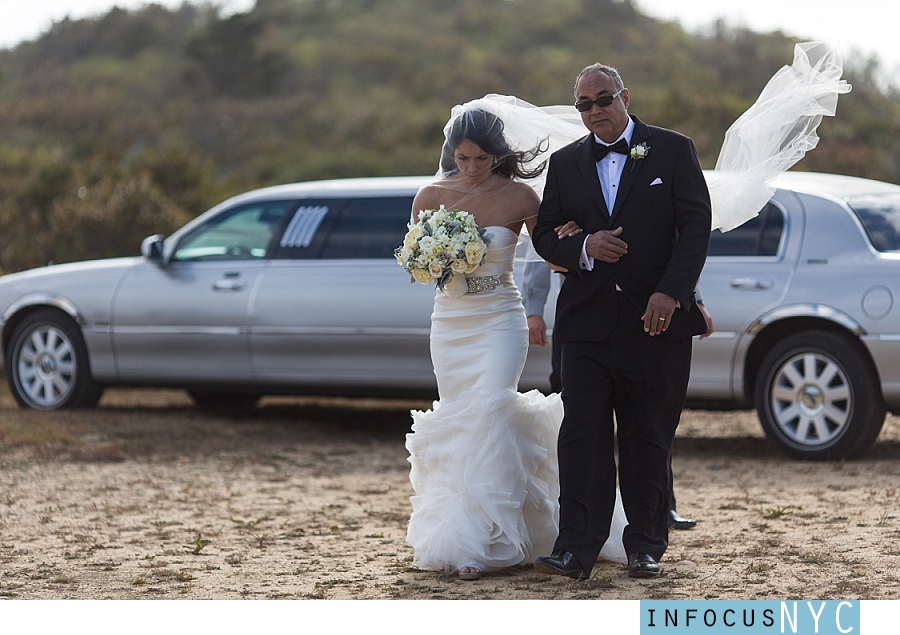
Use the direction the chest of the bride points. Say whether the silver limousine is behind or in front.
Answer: behind

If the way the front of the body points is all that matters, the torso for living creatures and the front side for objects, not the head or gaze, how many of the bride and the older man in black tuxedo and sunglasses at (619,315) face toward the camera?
2

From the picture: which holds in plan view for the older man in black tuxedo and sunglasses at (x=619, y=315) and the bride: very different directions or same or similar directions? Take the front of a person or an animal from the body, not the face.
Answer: same or similar directions

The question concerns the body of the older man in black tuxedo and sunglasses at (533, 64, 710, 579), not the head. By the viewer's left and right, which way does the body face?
facing the viewer

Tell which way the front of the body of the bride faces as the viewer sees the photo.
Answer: toward the camera
